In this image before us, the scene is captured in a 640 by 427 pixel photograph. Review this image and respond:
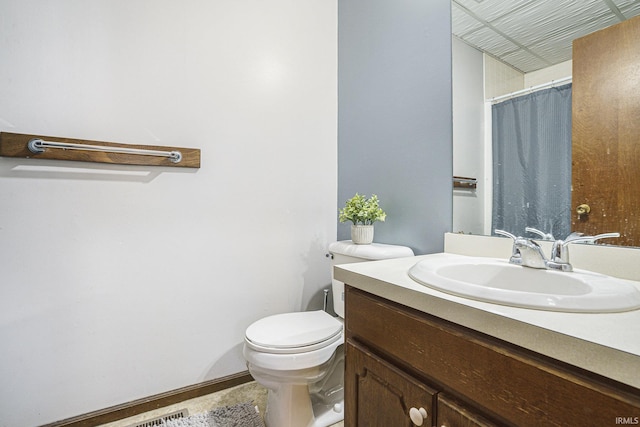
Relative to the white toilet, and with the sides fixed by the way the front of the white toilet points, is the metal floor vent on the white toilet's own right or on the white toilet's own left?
on the white toilet's own right

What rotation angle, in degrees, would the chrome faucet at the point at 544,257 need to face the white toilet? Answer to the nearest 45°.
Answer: approximately 45° to its right

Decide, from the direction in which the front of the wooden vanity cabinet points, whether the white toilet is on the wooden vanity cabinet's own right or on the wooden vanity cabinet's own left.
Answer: on the wooden vanity cabinet's own right

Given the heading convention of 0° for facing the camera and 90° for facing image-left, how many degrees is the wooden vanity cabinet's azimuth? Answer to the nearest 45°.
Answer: approximately 45°
